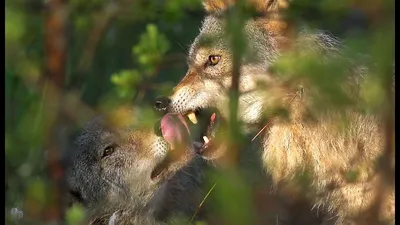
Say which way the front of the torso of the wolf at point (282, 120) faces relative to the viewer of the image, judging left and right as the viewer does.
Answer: facing to the left of the viewer

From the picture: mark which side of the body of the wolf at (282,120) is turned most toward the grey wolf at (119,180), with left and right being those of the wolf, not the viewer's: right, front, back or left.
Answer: front
